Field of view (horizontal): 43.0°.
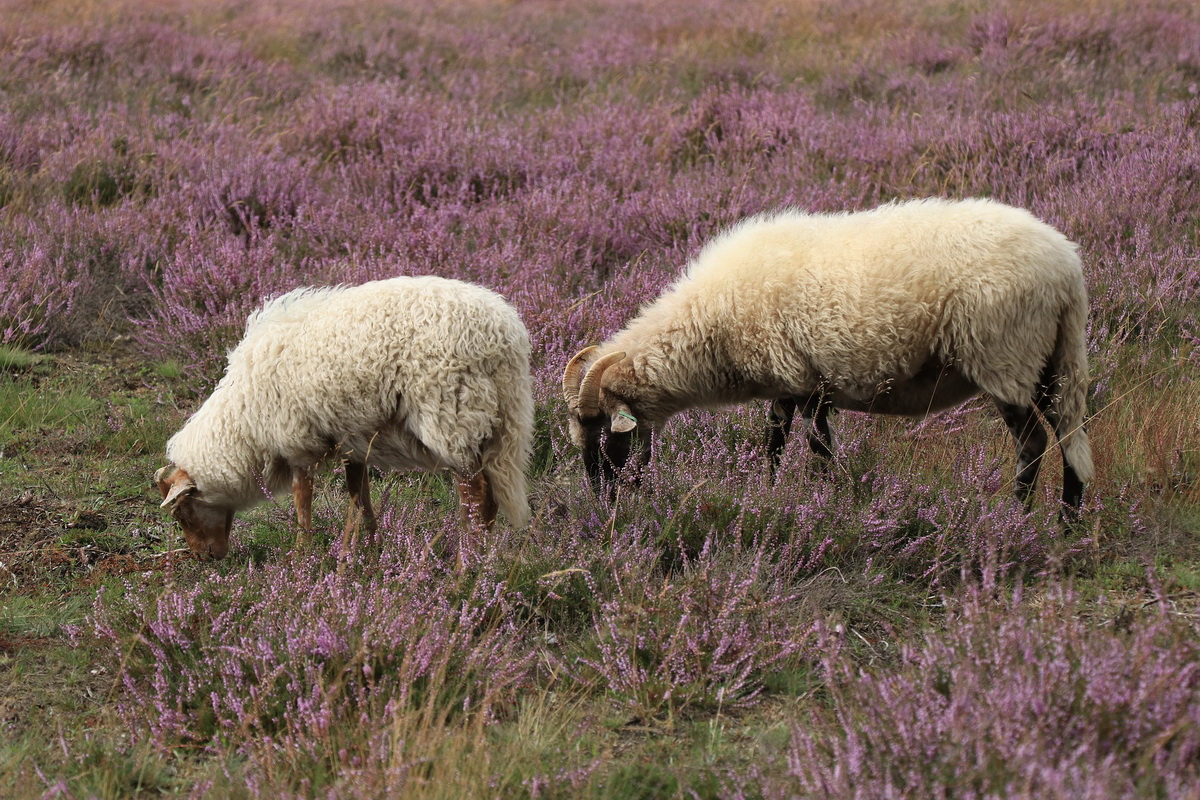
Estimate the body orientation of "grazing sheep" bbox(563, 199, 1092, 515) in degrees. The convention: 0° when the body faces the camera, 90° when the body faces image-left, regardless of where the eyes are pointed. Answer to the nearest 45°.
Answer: approximately 90°

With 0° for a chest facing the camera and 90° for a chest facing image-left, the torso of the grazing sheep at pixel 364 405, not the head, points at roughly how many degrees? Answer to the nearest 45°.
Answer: approximately 90°

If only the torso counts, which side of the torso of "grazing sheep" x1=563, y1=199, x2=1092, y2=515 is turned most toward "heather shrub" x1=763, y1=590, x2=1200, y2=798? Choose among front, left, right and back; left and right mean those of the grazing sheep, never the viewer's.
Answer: left

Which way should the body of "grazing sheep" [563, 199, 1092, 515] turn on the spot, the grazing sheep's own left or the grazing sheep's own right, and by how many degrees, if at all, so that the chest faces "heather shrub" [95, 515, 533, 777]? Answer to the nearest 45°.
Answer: approximately 45° to the grazing sheep's own left

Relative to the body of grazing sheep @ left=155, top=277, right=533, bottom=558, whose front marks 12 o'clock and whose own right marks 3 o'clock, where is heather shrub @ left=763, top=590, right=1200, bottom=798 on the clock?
The heather shrub is roughly at 8 o'clock from the grazing sheep.

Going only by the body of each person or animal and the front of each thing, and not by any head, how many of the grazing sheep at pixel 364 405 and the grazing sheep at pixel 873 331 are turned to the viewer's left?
2

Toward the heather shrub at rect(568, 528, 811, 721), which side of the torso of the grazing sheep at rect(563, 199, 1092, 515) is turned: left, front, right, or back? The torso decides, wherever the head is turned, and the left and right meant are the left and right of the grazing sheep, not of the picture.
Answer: left
